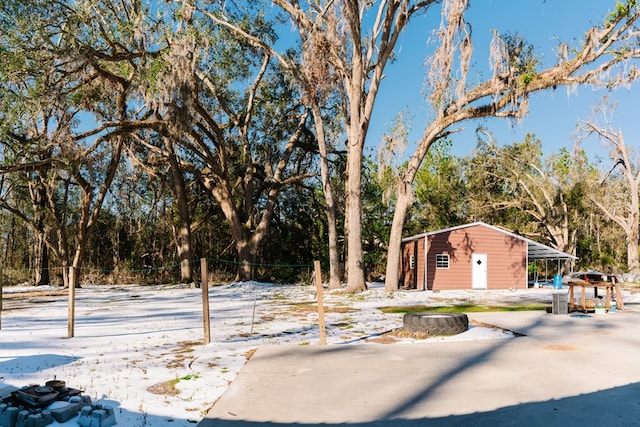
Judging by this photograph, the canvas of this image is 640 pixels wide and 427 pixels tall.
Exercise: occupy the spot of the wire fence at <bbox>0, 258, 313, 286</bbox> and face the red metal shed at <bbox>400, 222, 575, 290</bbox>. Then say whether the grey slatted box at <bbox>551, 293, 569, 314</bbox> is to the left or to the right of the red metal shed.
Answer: right

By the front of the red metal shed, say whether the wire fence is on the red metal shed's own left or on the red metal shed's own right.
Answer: on the red metal shed's own right

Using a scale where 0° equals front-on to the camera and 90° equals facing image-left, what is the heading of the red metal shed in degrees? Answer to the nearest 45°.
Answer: approximately 0°

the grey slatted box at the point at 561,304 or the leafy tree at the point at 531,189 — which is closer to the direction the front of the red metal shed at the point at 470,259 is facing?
the grey slatted box

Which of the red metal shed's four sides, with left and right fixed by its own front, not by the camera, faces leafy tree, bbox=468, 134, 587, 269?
back

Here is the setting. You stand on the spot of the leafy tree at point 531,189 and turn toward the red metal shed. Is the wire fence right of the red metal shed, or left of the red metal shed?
right
